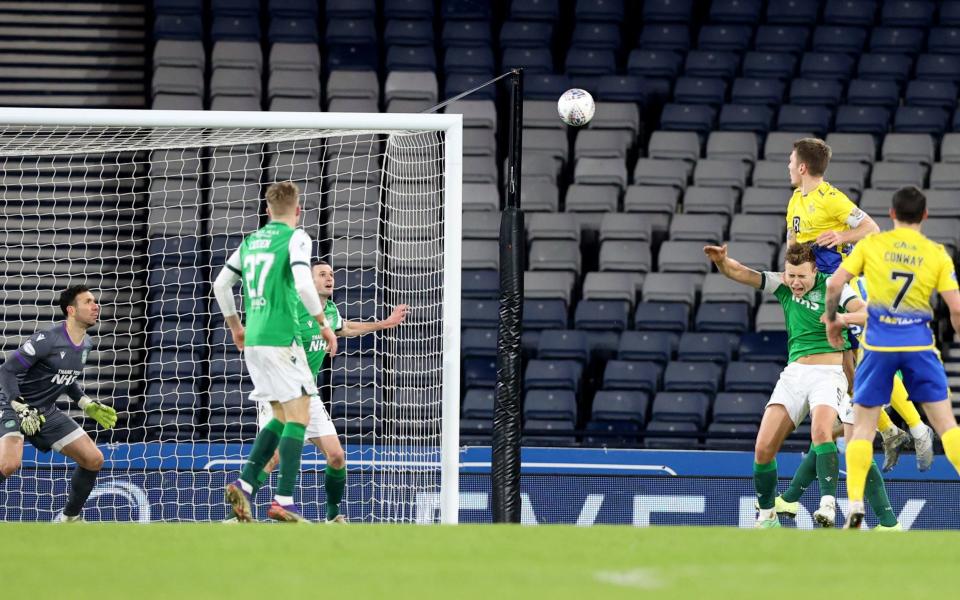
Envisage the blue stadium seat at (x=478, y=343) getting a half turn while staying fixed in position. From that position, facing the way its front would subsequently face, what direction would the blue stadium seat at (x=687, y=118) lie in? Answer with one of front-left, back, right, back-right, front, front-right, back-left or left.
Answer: front-right

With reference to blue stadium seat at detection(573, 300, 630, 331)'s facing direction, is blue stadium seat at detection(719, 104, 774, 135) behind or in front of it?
behind

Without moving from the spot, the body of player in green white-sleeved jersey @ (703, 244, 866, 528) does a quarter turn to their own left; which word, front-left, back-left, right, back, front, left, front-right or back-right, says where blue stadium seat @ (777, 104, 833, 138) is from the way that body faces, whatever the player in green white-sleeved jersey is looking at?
left

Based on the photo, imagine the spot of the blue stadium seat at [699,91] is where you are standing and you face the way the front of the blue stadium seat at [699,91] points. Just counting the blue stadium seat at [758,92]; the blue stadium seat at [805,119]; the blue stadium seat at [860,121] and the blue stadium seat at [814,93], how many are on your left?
4

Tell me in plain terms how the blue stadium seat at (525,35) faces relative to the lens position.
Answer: facing the viewer

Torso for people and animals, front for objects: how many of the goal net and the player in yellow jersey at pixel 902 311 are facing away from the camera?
1

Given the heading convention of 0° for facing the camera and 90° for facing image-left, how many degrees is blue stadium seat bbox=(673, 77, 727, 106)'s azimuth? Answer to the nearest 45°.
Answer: approximately 0°

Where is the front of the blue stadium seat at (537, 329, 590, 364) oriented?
toward the camera

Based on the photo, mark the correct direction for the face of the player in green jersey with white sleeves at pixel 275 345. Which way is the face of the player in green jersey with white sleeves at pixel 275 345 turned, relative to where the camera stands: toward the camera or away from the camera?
away from the camera

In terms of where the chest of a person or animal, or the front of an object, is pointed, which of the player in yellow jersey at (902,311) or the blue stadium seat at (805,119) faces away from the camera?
the player in yellow jersey

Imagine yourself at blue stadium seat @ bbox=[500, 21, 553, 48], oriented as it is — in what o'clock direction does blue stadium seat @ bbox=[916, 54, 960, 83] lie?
blue stadium seat @ bbox=[916, 54, 960, 83] is roughly at 9 o'clock from blue stadium seat @ bbox=[500, 21, 553, 48].

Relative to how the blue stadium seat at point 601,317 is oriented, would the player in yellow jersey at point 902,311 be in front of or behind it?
in front

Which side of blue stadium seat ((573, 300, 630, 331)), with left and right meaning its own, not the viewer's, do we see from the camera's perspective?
front
